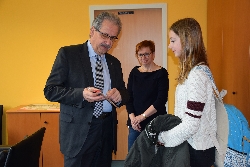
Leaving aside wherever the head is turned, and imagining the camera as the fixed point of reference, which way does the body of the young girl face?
to the viewer's left

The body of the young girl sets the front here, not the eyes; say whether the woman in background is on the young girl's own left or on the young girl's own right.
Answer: on the young girl's own right

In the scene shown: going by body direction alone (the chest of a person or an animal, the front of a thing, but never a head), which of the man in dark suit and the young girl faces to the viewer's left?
the young girl

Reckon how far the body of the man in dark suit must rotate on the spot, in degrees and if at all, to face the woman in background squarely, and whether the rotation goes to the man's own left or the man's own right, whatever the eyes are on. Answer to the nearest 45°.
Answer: approximately 90° to the man's own left

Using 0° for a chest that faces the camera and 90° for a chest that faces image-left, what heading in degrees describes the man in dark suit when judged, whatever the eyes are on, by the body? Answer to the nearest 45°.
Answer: approximately 315°

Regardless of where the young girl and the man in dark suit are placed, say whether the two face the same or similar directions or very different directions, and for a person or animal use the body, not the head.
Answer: very different directions

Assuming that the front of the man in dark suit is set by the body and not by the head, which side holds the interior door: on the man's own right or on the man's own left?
on the man's own left

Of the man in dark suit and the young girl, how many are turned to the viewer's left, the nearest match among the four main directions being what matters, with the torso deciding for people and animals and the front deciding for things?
1

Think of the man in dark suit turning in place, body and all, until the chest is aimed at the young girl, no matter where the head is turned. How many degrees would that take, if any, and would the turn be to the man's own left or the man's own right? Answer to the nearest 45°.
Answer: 0° — they already face them

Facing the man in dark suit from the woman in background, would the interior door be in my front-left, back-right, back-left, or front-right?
back-right
